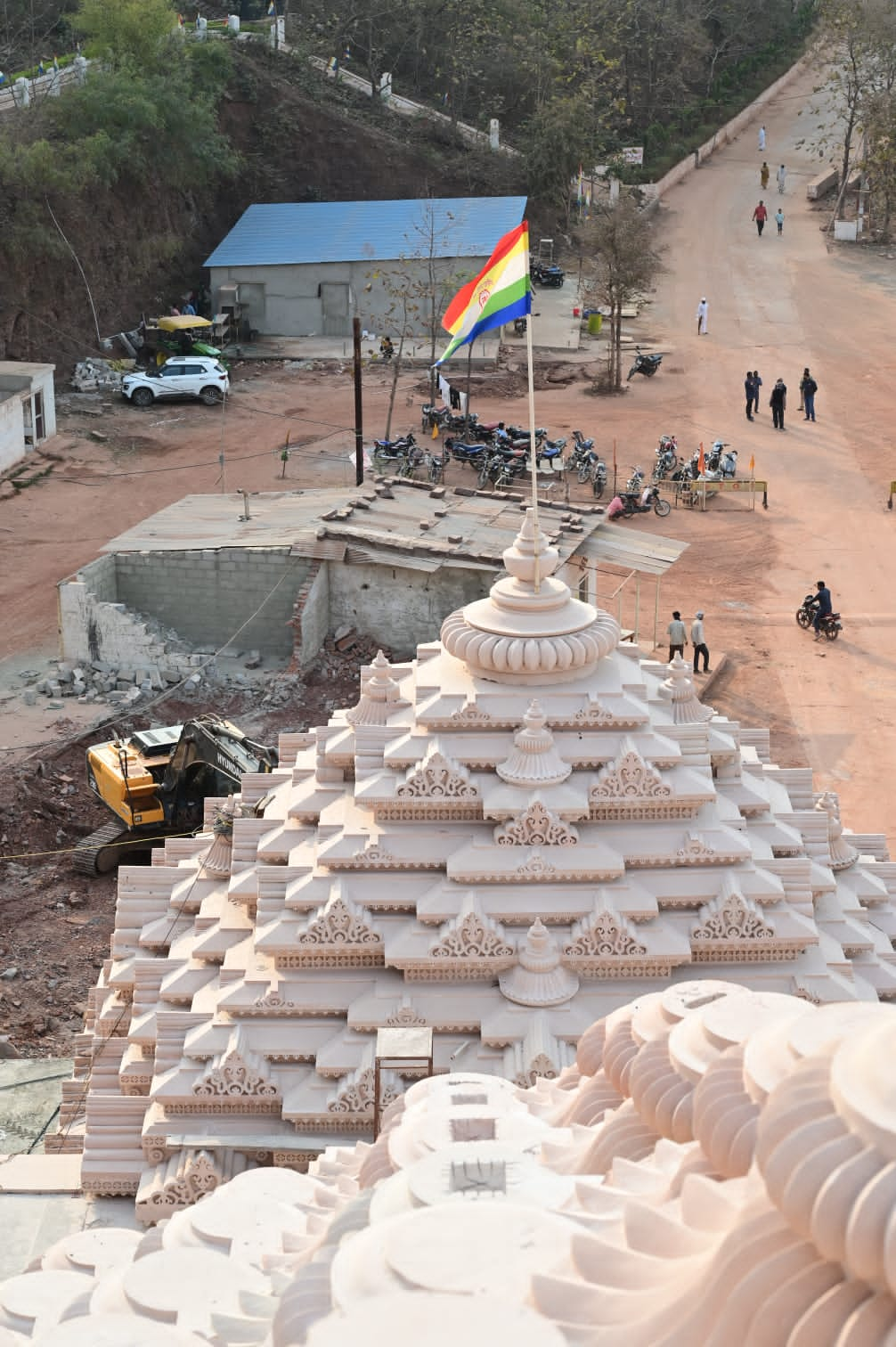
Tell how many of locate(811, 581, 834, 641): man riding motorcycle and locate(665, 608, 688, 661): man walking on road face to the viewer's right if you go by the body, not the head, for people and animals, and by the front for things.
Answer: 0

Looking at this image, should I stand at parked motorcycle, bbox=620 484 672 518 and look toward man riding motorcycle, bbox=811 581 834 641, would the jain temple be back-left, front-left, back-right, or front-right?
front-right

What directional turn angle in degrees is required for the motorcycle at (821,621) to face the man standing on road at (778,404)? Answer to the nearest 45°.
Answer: approximately 45° to its right

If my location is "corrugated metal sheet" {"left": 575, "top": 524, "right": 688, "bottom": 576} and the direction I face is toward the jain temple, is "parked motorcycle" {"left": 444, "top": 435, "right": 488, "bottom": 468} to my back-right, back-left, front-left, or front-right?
back-right

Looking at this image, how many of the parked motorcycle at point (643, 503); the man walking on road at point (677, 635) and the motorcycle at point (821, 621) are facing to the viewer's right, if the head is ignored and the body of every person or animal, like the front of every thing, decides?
1
